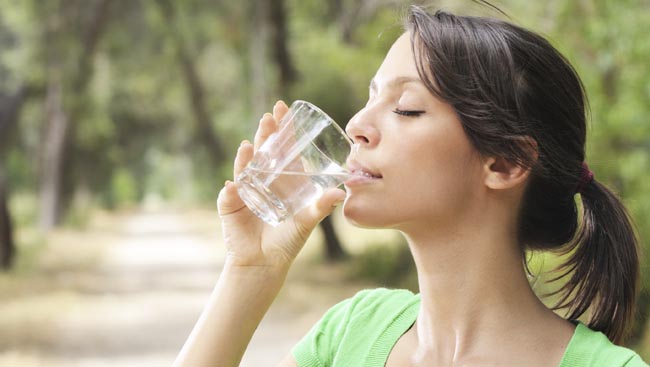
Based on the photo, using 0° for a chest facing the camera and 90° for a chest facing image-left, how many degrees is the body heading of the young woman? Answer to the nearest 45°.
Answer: approximately 45°

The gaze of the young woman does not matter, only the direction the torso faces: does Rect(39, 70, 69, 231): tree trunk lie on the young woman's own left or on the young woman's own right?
on the young woman's own right

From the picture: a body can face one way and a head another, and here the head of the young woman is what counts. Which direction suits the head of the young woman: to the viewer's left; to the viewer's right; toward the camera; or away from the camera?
to the viewer's left

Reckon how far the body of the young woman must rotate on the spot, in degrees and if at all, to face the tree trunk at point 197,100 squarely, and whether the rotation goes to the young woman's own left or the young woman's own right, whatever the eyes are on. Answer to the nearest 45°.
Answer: approximately 135° to the young woman's own right

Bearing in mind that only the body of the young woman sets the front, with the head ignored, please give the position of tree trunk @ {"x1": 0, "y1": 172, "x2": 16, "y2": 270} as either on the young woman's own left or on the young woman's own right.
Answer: on the young woman's own right

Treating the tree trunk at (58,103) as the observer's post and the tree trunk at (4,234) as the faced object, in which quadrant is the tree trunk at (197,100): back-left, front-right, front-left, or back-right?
back-left

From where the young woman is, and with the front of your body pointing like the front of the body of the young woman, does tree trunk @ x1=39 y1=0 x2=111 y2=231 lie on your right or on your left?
on your right

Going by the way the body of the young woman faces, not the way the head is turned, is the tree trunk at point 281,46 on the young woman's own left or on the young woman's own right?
on the young woman's own right
